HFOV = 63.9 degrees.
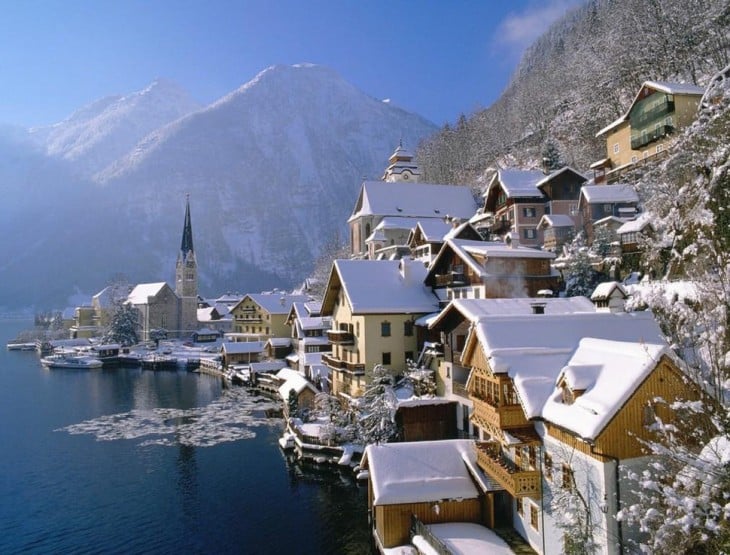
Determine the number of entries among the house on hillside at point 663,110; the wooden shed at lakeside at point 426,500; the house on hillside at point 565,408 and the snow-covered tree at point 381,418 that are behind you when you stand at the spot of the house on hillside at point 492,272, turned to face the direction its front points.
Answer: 1

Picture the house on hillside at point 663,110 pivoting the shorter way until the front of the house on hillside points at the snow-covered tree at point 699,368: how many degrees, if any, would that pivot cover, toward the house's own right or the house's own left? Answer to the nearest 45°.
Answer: approximately 45° to the house's own left

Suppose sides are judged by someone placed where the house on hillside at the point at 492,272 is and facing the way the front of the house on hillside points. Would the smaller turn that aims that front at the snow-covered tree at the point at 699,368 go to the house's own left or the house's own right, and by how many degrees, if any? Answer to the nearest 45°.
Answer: approximately 45° to the house's own left

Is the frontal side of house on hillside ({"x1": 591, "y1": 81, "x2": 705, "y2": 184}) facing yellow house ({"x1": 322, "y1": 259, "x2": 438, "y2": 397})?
yes

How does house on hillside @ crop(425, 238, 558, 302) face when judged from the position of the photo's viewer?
facing the viewer and to the left of the viewer

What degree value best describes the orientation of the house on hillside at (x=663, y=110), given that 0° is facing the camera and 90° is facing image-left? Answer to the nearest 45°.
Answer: approximately 45°

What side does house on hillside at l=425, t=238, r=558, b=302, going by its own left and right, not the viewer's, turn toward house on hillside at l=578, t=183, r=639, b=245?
back

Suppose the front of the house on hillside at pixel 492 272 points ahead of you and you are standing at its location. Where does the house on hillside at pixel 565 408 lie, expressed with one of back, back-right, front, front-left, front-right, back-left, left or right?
front-left

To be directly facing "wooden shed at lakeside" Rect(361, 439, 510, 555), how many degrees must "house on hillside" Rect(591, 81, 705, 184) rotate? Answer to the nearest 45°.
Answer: approximately 45° to its left

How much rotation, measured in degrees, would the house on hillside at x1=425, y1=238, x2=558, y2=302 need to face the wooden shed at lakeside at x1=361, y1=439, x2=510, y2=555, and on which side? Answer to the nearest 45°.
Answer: approximately 45° to its left

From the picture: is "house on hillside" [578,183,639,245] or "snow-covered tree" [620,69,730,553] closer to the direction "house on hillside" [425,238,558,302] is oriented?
the snow-covered tree

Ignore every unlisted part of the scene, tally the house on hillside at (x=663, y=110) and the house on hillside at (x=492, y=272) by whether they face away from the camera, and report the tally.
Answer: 0

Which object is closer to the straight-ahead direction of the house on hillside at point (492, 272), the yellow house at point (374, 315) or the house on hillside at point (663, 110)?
the yellow house
